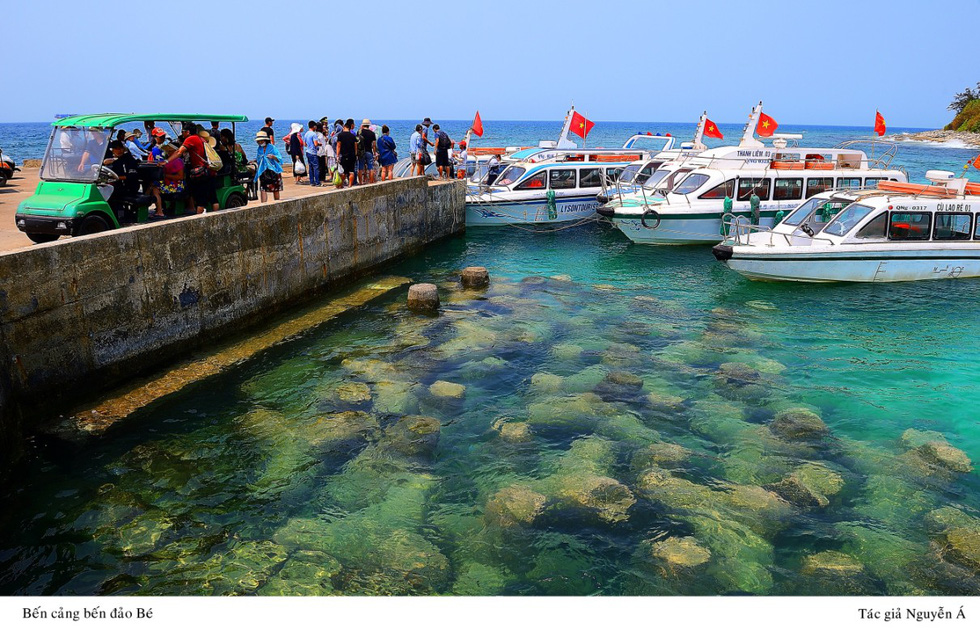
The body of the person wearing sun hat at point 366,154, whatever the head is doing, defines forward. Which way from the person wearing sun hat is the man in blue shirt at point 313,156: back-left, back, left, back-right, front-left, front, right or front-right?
front-left

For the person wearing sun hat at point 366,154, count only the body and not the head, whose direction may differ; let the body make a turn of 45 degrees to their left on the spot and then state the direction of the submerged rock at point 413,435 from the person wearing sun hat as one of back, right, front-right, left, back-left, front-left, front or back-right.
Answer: back-left

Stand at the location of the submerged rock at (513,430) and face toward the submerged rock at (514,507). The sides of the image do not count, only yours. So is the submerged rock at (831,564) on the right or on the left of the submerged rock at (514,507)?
left

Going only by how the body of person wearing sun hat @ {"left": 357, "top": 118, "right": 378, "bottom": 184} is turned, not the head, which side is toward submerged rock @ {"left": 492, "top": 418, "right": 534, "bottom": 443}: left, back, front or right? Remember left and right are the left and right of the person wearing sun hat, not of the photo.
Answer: back

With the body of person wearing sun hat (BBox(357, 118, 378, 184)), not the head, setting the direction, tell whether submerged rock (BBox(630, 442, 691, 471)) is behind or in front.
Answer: behind

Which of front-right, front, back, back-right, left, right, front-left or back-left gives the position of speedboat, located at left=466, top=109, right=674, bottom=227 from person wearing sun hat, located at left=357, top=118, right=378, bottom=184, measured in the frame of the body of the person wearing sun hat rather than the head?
front-right

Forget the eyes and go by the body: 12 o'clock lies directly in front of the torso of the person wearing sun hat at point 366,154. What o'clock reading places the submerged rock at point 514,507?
The submerged rock is roughly at 6 o'clock from the person wearing sun hat.

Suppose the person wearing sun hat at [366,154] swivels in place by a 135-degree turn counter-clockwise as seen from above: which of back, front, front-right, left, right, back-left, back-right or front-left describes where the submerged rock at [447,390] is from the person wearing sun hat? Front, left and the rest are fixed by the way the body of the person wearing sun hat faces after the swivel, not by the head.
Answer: front-left

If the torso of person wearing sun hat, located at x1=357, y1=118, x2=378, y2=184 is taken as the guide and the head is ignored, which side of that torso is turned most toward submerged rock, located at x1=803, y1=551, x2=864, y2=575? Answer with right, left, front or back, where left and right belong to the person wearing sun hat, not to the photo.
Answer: back

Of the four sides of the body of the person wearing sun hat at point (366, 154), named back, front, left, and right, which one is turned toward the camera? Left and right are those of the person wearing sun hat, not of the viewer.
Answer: back

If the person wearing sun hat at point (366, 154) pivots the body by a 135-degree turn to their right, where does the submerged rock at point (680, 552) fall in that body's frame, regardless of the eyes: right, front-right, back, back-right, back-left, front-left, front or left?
front-right

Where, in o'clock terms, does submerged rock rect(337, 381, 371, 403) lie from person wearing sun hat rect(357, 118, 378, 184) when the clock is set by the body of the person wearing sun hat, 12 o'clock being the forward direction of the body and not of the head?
The submerged rock is roughly at 6 o'clock from the person wearing sun hat.

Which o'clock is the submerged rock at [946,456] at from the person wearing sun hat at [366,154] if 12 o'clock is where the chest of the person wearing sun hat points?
The submerged rock is roughly at 5 o'clock from the person wearing sun hat.
